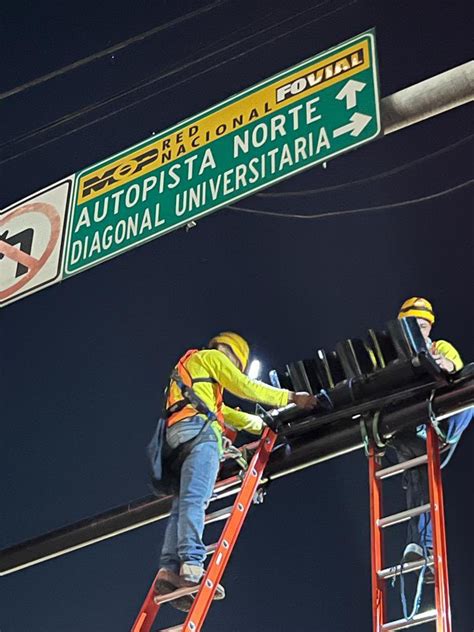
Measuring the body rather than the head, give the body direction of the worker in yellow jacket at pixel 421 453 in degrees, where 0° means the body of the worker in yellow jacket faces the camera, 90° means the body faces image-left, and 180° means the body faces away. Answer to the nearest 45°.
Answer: approximately 45°

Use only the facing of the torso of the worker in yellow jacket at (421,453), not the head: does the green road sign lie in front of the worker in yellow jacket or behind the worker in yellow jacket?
in front

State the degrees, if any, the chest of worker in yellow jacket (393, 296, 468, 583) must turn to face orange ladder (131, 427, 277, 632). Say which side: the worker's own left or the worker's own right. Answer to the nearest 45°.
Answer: approximately 45° to the worker's own right

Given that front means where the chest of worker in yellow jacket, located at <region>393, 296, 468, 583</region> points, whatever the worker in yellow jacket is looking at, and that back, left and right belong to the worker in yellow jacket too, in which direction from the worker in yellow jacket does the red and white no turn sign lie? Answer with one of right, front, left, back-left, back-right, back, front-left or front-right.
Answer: right

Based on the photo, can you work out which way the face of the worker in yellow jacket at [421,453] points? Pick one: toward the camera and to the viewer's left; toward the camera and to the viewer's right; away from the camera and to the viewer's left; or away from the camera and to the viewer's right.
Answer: toward the camera and to the viewer's left

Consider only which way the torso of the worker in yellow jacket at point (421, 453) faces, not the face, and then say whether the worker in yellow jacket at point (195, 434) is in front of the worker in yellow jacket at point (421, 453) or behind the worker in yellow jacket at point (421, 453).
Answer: in front
